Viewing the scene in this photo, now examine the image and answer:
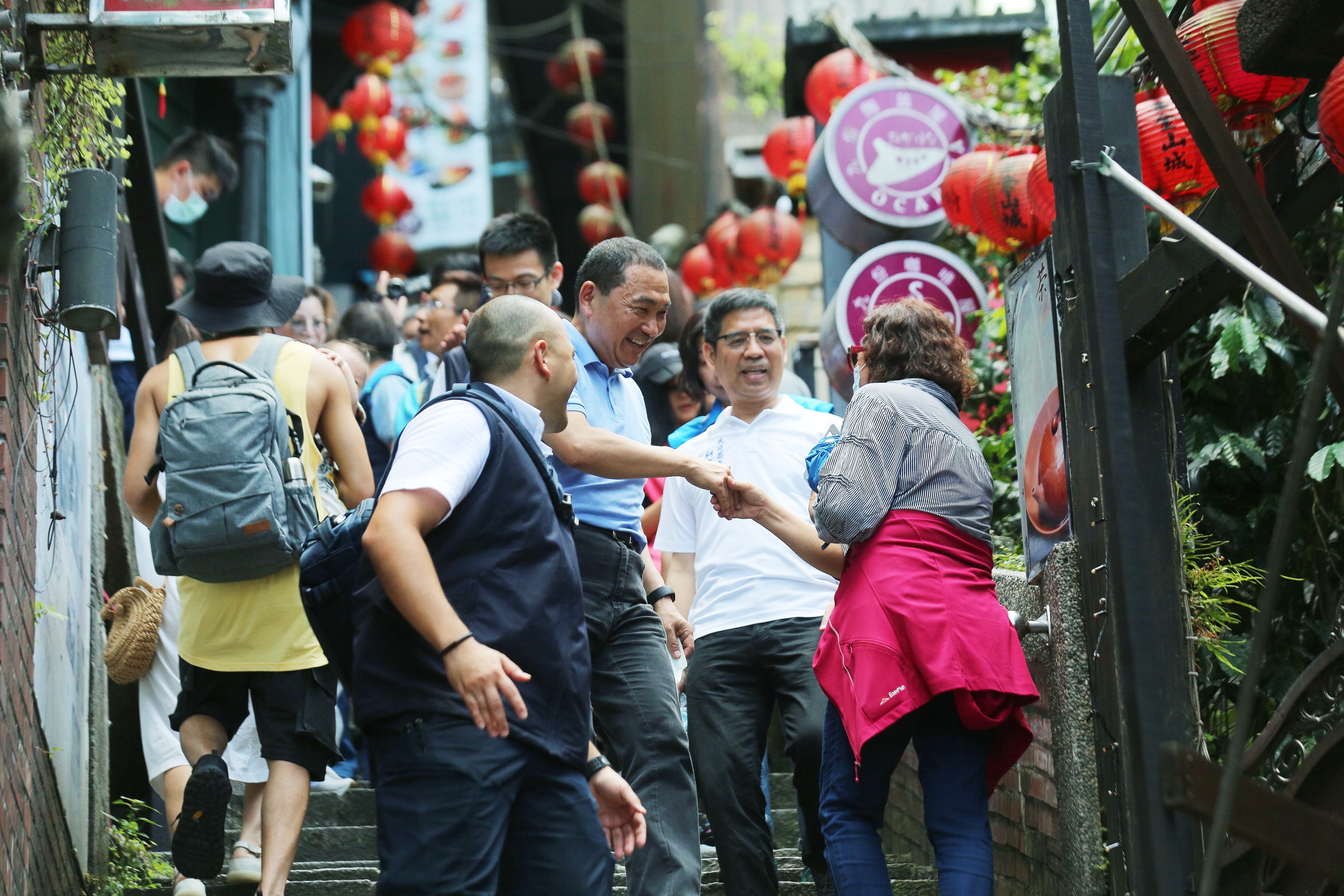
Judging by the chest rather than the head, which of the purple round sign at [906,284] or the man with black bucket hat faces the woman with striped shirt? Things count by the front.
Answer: the purple round sign

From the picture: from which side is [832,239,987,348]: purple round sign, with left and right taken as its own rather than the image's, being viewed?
front

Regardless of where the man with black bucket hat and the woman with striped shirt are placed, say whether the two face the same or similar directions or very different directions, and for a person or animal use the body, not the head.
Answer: same or similar directions

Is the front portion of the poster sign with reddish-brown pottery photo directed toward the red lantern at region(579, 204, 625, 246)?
no

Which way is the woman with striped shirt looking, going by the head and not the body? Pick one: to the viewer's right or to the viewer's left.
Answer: to the viewer's left

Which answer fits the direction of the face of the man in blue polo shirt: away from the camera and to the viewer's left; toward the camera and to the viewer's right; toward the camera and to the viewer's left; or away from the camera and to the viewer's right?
toward the camera and to the viewer's right

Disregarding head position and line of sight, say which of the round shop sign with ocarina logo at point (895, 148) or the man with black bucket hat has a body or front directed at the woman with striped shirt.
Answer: the round shop sign with ocarina logo

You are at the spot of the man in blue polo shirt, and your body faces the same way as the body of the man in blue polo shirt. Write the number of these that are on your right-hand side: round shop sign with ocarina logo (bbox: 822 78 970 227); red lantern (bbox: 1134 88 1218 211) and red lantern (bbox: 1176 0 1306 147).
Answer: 0

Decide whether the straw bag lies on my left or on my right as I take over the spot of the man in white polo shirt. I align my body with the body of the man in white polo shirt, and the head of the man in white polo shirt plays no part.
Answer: on my right

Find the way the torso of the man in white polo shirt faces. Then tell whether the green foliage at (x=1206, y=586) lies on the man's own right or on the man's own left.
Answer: on the man's own left

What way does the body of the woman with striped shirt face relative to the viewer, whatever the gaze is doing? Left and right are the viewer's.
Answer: facing away from the viewer and to the left of the viewer

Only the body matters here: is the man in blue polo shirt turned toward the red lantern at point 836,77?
no

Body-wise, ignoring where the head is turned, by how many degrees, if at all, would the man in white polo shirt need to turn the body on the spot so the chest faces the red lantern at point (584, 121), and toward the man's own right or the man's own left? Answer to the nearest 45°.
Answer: approximately 180°

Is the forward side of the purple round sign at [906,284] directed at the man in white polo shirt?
yes

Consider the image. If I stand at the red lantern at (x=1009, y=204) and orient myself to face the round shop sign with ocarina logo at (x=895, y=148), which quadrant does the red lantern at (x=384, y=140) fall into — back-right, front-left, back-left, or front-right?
front-left

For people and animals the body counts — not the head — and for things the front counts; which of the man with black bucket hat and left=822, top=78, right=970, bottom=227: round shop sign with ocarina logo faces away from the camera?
the man with black bucket hat

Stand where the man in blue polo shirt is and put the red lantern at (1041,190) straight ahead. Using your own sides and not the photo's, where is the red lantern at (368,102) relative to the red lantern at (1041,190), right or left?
left

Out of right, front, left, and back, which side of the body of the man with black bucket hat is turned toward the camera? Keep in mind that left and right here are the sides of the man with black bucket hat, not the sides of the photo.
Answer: back
